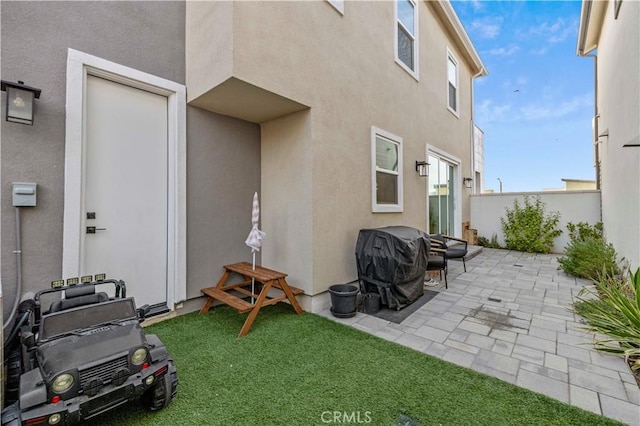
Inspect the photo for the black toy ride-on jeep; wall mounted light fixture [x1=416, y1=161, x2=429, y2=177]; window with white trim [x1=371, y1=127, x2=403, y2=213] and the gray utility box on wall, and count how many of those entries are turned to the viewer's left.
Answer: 0

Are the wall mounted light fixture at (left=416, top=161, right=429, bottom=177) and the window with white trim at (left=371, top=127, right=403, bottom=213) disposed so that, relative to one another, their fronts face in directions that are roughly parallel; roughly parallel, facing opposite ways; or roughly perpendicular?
roughly parallel

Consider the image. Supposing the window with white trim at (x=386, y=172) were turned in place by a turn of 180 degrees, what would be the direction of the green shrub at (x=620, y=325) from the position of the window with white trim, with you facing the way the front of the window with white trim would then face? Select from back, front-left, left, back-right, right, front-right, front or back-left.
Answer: back

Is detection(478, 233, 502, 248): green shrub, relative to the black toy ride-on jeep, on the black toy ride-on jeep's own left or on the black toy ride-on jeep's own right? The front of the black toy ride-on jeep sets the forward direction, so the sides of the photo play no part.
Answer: on the black toy ride-on jeep's own left

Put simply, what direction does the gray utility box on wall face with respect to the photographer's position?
facing the viewer

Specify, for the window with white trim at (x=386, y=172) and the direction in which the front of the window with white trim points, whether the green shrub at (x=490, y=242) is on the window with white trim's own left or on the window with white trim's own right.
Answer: on the window with white trim's own left

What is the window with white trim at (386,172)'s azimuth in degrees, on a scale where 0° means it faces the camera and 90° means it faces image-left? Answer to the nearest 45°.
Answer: approximately 315°

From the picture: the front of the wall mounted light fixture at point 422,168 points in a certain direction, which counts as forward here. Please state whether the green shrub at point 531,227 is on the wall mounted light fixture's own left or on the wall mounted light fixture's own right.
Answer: on the wall mounted light fixture's own left

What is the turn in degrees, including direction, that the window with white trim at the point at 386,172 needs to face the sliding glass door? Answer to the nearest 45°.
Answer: approximately 90° to its left

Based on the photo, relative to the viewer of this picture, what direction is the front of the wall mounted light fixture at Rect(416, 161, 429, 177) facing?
facing the viewer and to the right of the viewer

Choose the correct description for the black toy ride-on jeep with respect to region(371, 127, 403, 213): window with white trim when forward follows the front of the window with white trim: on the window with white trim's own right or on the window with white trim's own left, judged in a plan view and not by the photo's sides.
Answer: on the window with white trim's own right

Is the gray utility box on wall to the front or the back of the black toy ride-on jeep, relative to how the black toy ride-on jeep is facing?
to the back

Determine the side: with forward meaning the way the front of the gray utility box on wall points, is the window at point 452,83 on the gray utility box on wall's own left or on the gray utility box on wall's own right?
on the gray utility box on wall's own left
